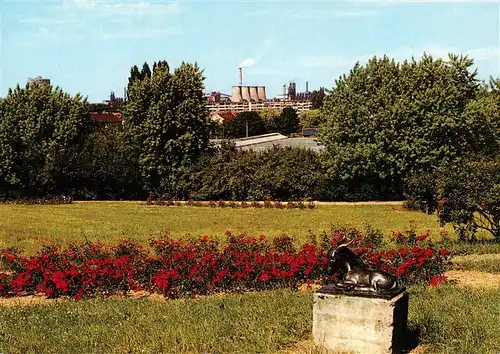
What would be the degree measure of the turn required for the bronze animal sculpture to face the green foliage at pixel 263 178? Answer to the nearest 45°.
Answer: approximately 90° to its right

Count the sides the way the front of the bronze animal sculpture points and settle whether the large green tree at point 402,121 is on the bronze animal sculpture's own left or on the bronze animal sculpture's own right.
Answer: on the bronze animal sculpture's own right

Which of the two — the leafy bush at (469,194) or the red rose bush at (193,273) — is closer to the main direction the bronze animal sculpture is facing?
the red rose bush

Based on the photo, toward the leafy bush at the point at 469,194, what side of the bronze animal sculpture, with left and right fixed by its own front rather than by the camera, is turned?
right

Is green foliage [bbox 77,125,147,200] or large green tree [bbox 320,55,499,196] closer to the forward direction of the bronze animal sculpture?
the green foliage

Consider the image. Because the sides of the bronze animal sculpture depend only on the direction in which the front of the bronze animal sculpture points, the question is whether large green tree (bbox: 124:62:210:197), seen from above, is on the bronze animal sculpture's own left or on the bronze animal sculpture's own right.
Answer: on the bronze animal sculpture's own right

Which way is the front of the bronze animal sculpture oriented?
to the viewer's left

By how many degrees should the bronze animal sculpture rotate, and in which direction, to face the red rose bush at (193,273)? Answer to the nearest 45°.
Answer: approximately 45° to its right

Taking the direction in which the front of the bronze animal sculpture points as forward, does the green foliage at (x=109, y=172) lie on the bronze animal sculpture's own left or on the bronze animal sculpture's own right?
on the bronze animal sculpture's own right
